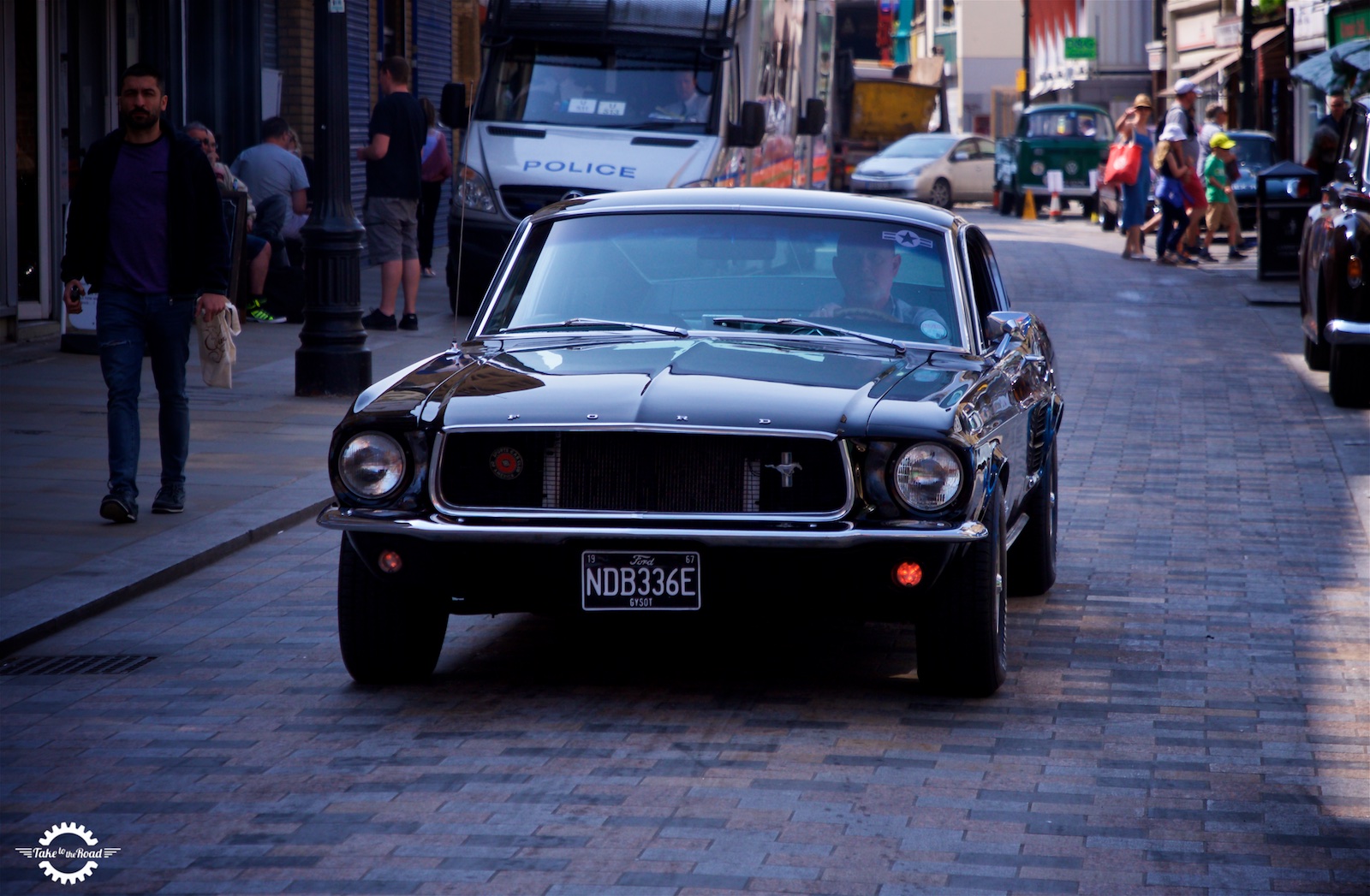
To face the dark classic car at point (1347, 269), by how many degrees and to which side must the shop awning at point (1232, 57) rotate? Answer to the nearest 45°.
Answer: approximately 45° to its left

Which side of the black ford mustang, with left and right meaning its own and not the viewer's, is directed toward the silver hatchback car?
back

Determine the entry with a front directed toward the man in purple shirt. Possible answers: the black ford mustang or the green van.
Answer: the green van

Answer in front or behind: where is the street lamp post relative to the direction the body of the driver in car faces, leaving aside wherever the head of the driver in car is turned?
behind

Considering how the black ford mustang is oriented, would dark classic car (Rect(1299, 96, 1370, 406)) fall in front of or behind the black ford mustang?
behind
